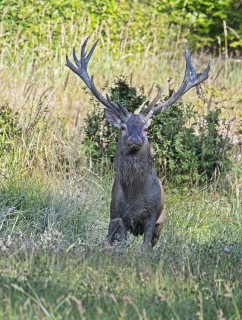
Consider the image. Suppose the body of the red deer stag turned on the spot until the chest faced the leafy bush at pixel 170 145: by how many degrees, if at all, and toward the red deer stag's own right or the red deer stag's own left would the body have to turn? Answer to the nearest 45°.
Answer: approximately 180°

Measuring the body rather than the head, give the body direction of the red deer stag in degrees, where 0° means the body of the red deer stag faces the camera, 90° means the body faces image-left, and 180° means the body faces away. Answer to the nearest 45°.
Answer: approximately 0°
